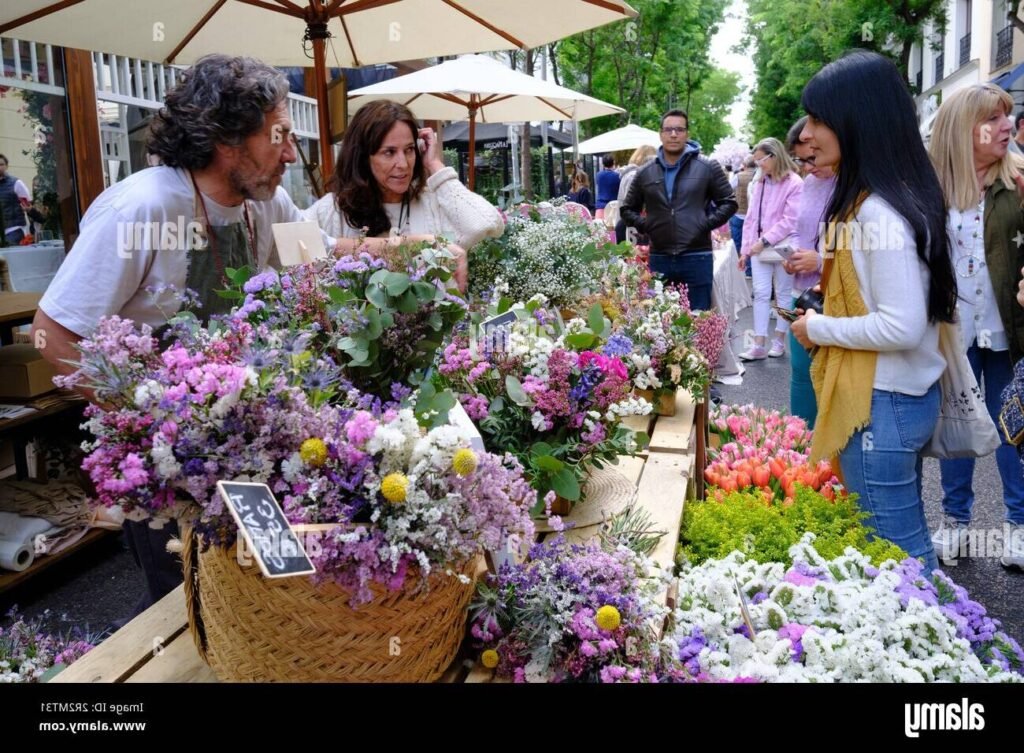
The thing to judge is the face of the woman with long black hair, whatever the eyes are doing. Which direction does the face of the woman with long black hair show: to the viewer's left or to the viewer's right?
to the viewer's left

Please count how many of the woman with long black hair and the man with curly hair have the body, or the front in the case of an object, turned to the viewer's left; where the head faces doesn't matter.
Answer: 1

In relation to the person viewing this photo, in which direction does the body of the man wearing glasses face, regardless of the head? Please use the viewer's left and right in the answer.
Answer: facing the viewer

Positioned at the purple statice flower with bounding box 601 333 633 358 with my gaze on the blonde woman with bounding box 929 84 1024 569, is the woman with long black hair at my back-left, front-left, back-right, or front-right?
front-right

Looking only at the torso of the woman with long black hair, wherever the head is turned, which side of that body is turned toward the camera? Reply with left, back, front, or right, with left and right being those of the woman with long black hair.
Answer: left

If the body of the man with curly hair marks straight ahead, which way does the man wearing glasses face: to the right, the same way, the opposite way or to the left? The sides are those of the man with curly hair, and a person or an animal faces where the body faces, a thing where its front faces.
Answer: to the right

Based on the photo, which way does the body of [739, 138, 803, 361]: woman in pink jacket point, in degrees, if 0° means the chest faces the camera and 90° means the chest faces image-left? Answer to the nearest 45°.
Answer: approximately 45°

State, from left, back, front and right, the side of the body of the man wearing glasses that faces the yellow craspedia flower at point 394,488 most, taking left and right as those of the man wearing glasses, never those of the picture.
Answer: front

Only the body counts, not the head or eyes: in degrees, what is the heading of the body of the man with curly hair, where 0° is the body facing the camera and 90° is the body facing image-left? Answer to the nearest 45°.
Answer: approximately 315°

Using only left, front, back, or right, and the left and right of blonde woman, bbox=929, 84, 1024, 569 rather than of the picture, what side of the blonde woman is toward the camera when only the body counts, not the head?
front

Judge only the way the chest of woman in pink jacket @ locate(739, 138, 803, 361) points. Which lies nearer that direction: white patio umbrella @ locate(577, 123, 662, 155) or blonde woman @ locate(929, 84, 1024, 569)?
the blonde woman

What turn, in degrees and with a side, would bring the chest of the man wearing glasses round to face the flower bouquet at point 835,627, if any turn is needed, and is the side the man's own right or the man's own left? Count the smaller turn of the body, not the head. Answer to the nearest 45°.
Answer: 0° — they already face it

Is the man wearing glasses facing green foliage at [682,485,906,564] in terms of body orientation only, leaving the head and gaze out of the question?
yes

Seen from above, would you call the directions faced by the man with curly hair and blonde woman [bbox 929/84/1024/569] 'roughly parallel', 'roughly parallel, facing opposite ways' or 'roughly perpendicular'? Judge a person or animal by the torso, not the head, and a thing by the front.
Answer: roughly perpendicular
